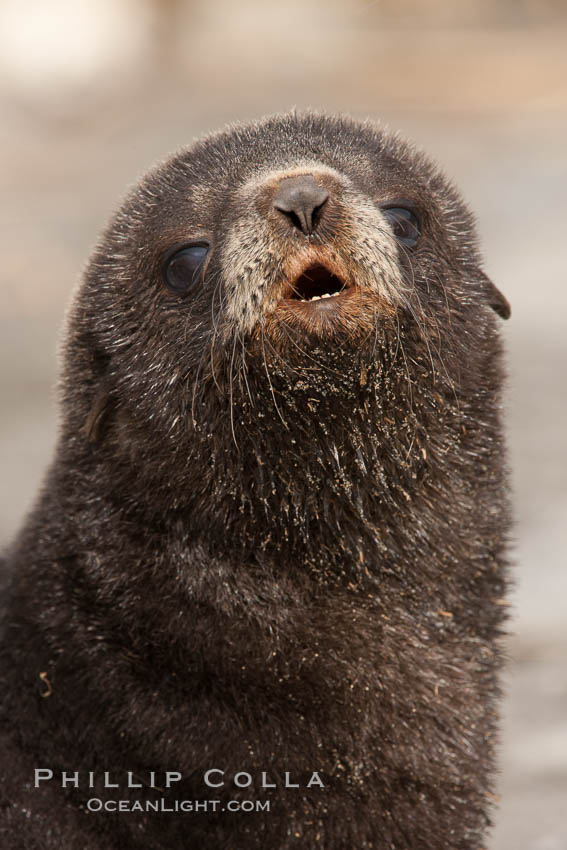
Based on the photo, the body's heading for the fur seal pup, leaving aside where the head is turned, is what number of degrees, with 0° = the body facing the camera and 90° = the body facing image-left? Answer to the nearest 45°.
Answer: approximately 0°
